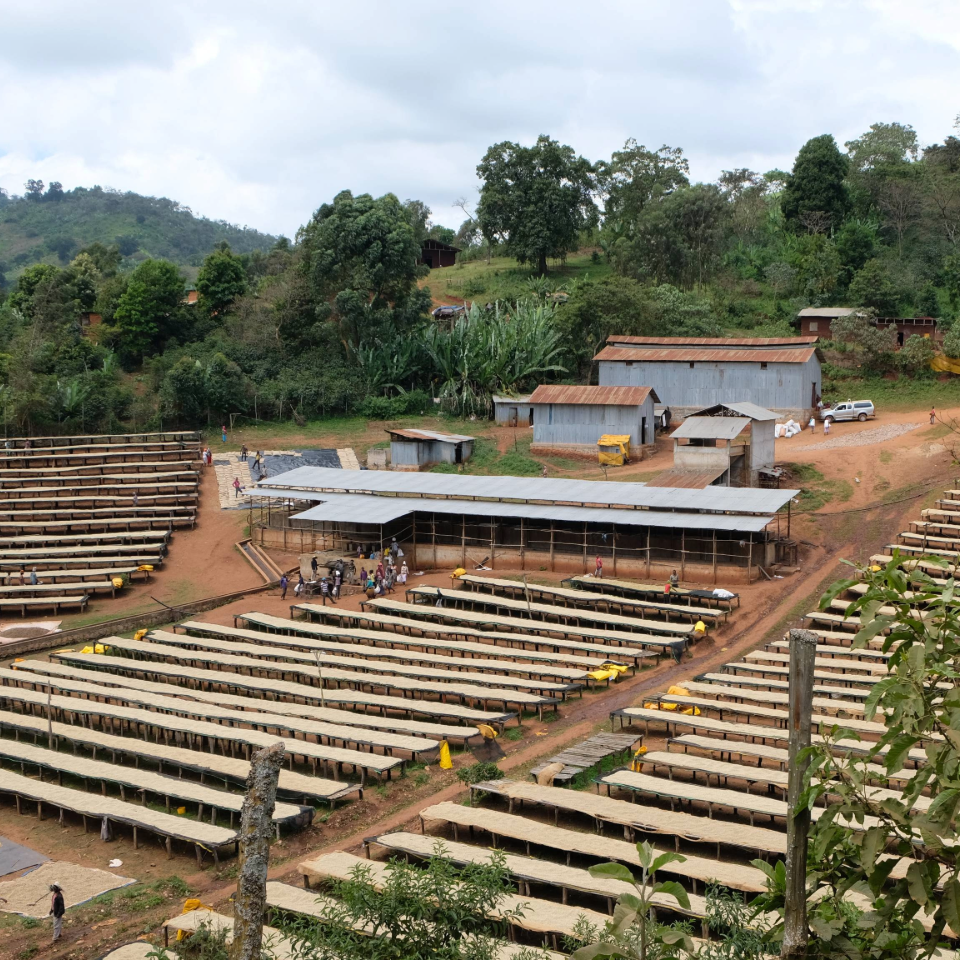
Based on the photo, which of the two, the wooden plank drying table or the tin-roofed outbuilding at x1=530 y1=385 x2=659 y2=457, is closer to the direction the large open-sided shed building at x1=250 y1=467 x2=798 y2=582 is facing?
the wooden plank drying table

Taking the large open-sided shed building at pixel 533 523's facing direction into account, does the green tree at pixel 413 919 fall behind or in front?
in front

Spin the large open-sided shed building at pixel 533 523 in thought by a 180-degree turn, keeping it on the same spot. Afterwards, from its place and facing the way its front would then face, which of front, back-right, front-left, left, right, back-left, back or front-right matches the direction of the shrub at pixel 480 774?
back

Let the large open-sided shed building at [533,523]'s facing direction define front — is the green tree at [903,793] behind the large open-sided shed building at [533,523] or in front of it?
in front

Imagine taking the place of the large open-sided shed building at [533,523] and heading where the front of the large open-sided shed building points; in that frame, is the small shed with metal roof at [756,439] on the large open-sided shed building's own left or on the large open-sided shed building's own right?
on the large open-sided shed building's own left

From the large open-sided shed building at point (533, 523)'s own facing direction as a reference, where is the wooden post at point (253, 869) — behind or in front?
in front

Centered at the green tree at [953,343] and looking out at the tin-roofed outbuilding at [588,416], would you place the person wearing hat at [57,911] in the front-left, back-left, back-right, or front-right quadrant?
front-left

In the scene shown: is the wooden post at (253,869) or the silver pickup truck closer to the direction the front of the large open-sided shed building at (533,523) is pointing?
the wooden post

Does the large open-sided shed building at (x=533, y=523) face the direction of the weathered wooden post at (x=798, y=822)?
yes

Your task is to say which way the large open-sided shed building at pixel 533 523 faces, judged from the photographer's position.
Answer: facing the viewer

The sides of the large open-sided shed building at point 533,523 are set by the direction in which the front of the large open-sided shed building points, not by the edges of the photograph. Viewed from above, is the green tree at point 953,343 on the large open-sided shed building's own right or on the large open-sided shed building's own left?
on the large open-sided shed building's own left

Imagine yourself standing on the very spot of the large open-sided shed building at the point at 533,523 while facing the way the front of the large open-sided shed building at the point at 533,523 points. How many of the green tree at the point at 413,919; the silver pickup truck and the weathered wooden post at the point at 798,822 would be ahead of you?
2

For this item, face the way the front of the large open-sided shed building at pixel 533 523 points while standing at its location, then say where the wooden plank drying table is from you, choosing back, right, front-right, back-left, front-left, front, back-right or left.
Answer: front

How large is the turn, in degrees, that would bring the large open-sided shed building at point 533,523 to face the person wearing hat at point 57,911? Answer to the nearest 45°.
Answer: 0° — it already faces them
